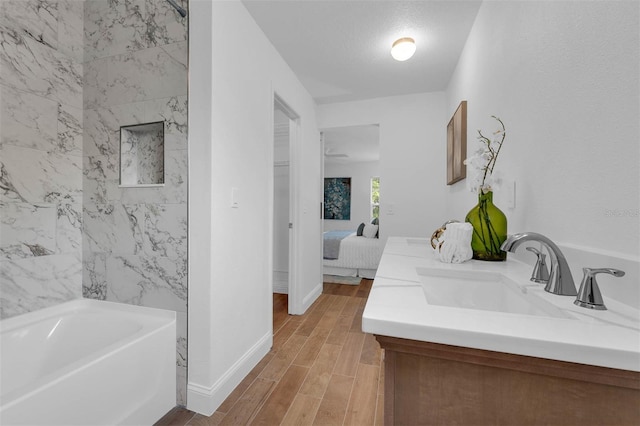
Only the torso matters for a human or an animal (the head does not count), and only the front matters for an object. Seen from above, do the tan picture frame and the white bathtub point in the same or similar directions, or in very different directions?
very different directions

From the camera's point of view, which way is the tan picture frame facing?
to the viewer's left

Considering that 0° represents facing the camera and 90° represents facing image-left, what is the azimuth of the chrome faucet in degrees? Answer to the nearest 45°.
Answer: approximately 45°

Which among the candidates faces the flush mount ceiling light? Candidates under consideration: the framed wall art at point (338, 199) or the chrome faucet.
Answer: the framed wall art

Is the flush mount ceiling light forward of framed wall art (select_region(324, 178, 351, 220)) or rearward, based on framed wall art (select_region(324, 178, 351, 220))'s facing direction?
forward

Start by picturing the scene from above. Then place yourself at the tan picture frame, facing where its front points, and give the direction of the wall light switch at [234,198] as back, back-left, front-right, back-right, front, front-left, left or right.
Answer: front-left

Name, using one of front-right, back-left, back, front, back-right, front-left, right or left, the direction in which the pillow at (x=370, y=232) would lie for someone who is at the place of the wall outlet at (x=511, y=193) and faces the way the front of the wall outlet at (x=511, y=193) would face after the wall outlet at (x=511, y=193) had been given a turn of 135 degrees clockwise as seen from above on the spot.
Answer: front-left

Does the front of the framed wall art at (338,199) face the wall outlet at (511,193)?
yes

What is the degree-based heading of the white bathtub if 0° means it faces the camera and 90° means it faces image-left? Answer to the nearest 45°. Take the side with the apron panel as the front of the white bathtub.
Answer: approximately 315°

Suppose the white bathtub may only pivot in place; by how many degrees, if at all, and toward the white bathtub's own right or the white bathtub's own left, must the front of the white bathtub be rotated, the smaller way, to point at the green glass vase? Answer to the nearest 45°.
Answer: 0° — it already faces it
